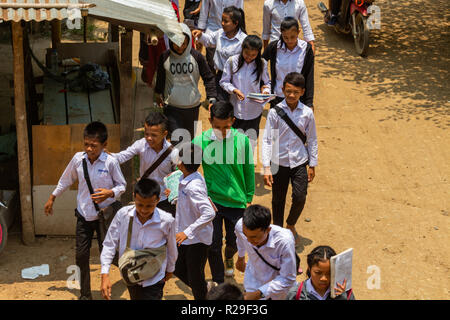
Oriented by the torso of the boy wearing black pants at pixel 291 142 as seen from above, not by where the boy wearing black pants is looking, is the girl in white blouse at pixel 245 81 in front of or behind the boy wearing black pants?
behind

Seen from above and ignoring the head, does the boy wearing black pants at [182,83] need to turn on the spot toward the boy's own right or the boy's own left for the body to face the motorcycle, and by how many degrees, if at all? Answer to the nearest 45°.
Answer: approximately 135° to the boy's own left

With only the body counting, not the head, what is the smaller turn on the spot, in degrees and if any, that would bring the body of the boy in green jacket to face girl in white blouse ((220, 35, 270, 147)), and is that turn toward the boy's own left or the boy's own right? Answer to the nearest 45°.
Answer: approximately 180°

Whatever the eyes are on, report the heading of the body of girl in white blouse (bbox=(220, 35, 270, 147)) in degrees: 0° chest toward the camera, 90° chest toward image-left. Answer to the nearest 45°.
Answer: approximately 0°

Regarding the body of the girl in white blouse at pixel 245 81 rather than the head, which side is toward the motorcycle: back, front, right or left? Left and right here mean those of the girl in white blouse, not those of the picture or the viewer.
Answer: back

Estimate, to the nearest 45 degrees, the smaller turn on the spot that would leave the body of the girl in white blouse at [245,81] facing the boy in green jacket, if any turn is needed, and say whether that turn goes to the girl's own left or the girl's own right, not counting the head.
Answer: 0° — they already face them

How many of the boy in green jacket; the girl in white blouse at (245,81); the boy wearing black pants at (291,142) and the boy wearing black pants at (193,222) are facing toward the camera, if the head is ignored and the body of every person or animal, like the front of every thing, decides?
3

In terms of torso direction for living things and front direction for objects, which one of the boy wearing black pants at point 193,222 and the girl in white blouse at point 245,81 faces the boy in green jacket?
the girl in white blouse

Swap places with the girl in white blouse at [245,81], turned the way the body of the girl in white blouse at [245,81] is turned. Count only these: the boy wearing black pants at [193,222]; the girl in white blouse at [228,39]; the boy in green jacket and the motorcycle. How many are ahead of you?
2
